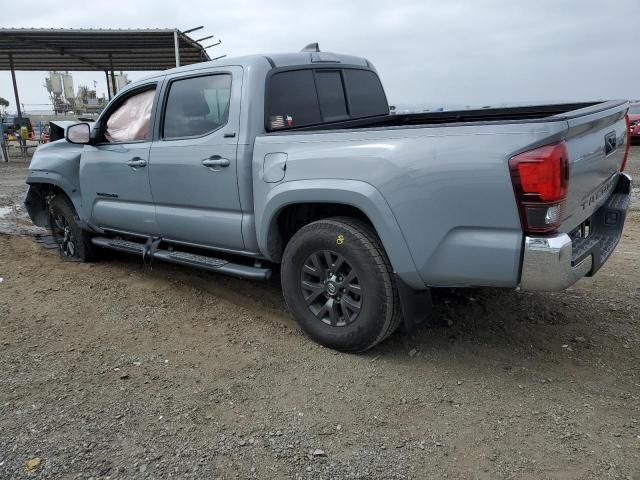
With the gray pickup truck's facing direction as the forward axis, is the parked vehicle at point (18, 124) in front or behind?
in front

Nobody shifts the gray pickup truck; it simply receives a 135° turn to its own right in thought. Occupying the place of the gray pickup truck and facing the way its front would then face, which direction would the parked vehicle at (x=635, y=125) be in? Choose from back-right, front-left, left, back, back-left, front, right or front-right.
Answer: front-left

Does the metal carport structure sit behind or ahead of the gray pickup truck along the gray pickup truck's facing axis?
ahead

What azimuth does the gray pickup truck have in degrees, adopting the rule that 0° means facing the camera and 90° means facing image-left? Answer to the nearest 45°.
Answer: approximately 135°
